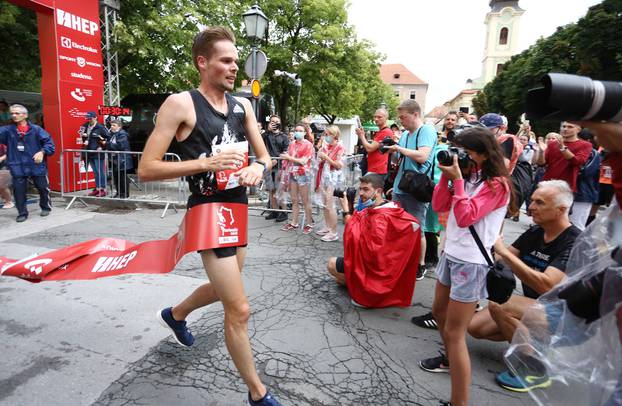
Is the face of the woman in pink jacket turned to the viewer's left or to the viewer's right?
to the viewer's left

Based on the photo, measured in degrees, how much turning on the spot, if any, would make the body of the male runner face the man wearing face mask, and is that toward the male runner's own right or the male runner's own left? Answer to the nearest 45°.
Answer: approximately 135° to the male runner's own left

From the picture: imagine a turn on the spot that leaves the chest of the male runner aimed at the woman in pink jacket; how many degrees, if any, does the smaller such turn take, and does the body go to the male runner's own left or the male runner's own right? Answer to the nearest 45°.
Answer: approximately 45° to the male runner's own left

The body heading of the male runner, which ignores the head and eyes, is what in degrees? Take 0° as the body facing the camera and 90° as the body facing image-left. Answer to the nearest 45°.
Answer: approximately 315°

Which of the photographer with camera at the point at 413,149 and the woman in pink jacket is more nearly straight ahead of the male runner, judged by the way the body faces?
the woman in pink jacket

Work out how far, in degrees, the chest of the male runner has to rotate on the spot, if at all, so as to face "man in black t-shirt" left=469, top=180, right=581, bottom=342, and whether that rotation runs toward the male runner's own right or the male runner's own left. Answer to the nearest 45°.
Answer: approximately 45° to the male runner's own left

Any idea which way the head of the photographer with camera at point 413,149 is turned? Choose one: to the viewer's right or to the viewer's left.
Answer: to the viewer's left
